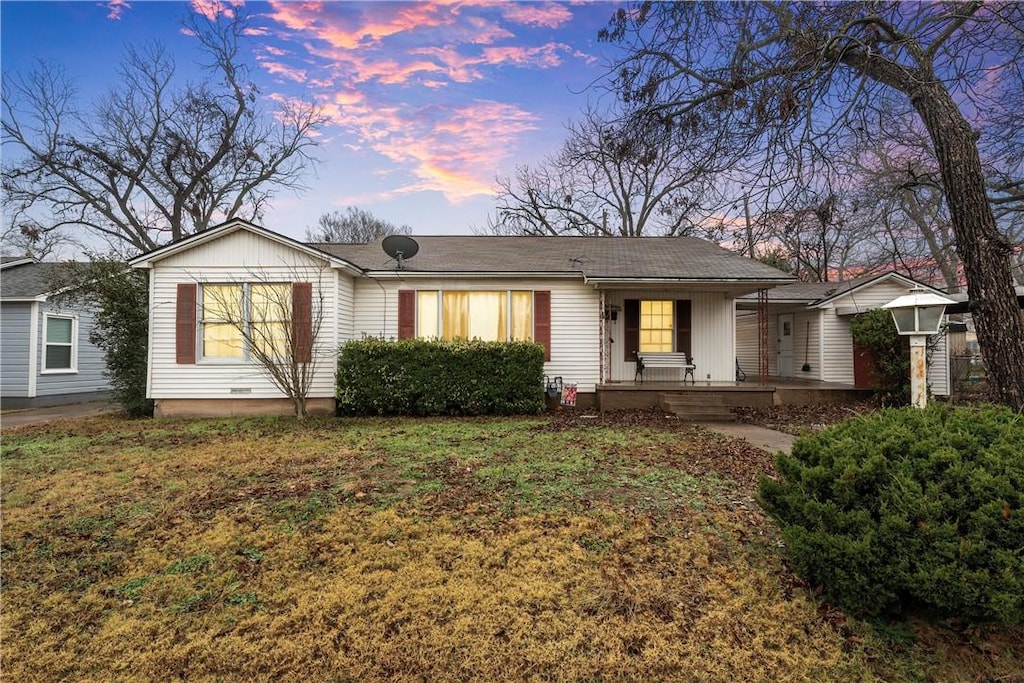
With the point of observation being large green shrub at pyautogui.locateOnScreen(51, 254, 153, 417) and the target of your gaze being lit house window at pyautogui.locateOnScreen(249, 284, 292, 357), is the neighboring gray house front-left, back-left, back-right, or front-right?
back-left

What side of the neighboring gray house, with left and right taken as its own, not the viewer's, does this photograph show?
front

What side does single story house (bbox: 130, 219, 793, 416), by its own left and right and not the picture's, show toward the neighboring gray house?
right

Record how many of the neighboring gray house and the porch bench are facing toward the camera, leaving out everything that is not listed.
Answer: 2

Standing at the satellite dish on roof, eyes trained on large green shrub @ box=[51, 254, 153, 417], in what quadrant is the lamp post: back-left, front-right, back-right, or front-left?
back-left

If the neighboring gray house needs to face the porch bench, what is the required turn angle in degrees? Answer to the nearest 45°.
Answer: approximately 45° to its left

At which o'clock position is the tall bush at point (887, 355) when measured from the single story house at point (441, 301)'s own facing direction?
The tall bush is roughly at 9 o'clock from the single story house.

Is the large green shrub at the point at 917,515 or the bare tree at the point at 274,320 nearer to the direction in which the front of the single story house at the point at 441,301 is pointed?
the large green shrub

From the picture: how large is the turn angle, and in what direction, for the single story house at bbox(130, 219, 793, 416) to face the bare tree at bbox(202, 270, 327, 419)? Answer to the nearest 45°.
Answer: approximately 90° to its right

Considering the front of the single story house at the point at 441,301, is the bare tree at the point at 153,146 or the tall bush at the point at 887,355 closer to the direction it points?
the tall bush

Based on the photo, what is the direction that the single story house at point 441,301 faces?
toward the camera

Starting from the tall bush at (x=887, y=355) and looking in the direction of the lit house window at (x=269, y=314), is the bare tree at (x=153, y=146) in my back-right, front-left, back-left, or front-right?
front-right

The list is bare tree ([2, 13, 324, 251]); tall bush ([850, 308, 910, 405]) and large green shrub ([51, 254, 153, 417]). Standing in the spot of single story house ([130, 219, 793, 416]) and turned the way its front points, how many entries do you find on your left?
1

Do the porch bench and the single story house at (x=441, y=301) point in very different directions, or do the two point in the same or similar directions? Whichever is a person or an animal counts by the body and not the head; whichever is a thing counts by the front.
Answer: same or similar directions

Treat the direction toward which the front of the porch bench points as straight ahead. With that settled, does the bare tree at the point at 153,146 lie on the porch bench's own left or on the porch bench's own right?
on the porch bench's own right
